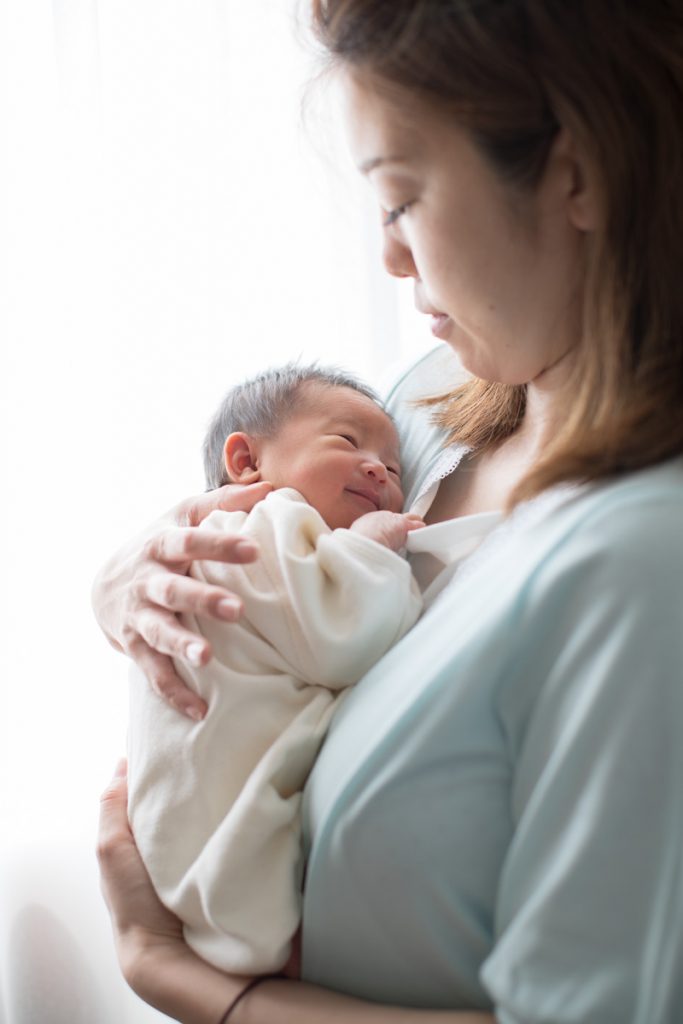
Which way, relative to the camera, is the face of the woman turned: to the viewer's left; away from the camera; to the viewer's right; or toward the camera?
to the viewer's left

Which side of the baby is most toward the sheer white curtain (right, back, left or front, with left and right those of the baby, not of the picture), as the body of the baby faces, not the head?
left

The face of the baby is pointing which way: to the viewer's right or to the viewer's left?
to the viewer's right

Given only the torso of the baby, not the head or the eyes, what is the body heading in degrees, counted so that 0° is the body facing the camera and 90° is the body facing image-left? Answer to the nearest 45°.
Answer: approximately 270°
